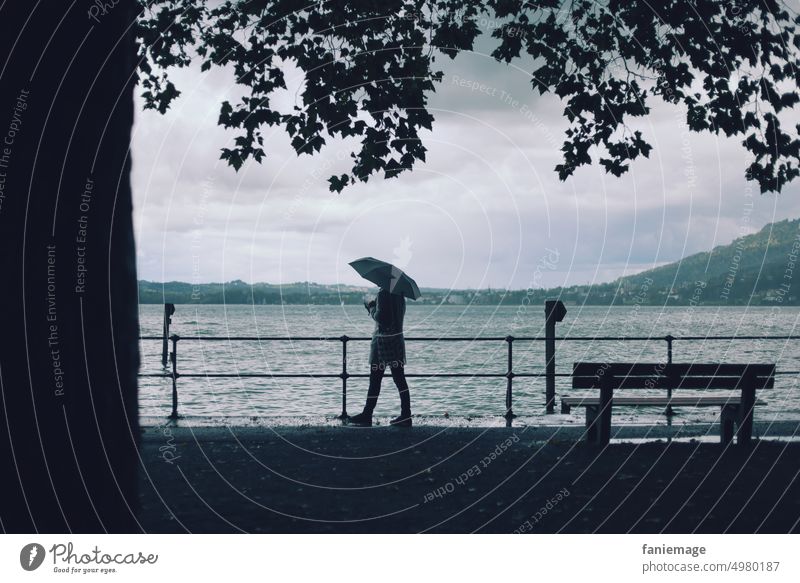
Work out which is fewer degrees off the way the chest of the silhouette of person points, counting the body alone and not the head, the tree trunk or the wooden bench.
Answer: the tree trunk

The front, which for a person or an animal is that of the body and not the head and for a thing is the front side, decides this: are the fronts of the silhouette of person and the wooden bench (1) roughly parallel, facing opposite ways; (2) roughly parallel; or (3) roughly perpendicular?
roughly perpendicular

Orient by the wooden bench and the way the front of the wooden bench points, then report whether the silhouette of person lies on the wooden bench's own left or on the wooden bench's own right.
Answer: on the wooden bench's own left

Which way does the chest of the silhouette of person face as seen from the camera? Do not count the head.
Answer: to the viewer's left

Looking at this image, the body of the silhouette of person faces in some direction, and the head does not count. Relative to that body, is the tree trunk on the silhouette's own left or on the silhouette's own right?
on the silhouette's own left

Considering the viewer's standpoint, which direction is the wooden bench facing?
facing away from the viewer

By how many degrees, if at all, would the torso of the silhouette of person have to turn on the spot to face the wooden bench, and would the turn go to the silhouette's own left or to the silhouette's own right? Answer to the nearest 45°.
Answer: approximately 135° to the silhouette's own left

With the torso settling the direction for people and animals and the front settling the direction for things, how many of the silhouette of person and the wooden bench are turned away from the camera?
1
